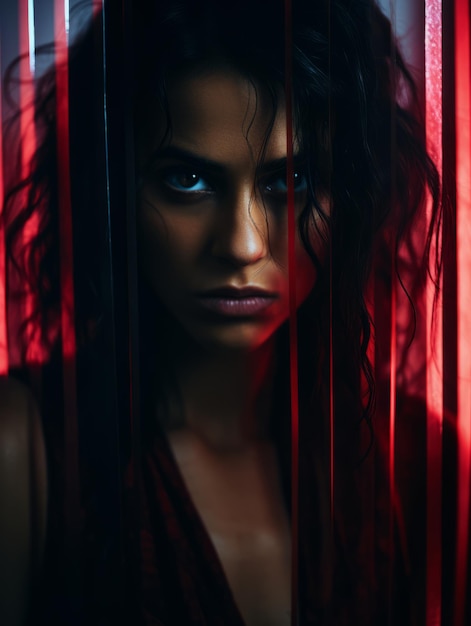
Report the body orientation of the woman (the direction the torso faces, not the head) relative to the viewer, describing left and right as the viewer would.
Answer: facing the viewer

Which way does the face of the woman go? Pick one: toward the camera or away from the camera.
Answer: toward the camera
